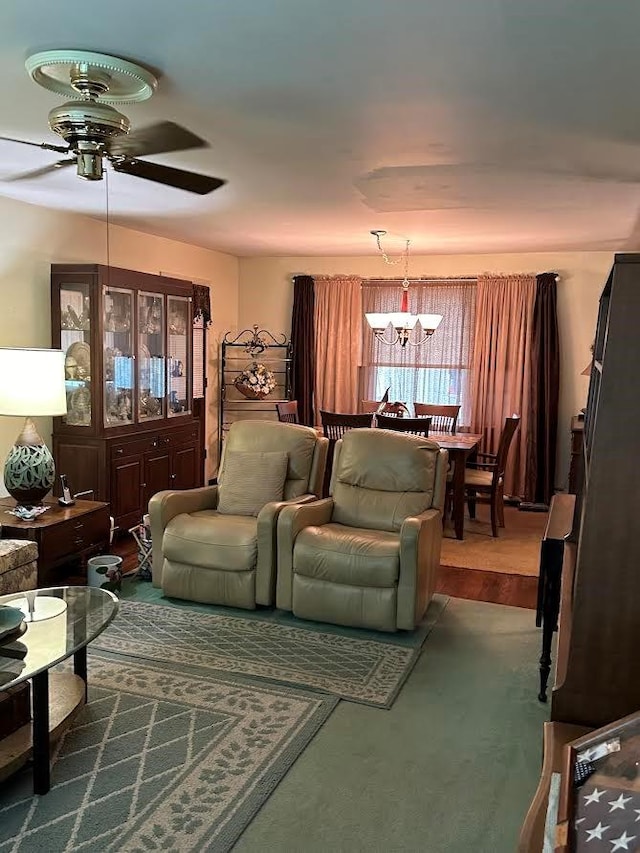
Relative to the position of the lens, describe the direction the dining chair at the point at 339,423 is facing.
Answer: facing away from the viewer

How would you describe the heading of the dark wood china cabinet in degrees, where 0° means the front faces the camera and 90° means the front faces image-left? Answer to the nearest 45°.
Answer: approximately 315°

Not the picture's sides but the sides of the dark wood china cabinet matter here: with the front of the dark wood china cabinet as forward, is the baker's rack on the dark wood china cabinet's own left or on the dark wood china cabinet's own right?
on the dark wood china cabinet's own left

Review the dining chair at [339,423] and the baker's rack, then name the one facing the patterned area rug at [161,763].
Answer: the baker's rack

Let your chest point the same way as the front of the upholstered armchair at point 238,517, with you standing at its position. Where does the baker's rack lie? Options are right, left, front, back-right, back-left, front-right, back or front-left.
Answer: back-right

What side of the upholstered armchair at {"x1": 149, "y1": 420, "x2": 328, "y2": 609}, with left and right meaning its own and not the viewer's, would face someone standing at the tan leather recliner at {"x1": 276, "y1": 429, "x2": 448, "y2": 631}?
left

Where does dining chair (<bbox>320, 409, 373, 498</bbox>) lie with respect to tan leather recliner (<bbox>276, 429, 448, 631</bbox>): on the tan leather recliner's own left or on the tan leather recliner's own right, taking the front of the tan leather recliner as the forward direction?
on the tan leather recliner's own right

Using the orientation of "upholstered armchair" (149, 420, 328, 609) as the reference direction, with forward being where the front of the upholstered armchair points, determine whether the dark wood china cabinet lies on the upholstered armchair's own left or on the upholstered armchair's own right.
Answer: on the upholstered armchair's own right

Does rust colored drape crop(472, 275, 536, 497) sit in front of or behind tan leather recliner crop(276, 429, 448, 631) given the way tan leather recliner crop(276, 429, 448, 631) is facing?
behind

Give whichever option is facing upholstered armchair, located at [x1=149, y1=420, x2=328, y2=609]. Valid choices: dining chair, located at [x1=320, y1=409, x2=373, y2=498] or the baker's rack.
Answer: the baker's rack

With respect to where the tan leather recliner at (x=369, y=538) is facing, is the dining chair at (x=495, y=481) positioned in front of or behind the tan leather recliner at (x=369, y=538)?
behind

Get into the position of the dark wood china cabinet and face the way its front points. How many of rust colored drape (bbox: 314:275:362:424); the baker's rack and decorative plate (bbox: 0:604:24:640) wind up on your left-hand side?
2

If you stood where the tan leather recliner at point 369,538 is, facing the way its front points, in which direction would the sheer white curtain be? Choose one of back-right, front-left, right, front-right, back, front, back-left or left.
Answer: back-right
